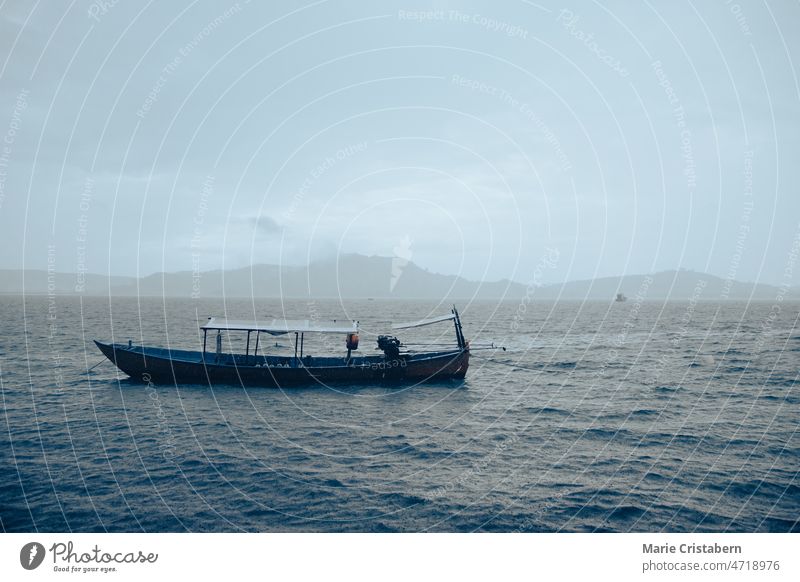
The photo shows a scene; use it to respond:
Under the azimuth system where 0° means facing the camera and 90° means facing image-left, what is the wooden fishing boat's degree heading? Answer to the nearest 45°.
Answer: approximately 90°
